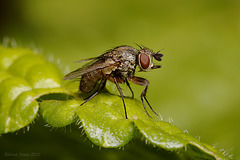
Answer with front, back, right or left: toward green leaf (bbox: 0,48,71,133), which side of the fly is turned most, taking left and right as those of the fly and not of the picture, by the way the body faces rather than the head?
back

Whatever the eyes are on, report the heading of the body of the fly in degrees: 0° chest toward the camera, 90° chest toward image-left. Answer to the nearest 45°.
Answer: approximately 270°
